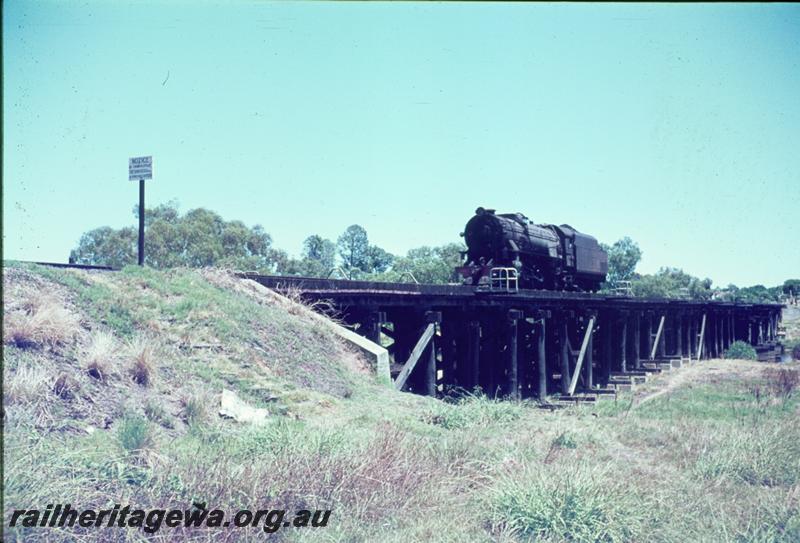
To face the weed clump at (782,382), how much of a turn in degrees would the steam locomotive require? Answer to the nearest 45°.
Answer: approximately 135° to its left

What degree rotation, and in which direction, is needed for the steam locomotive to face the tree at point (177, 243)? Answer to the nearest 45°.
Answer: approximately 90° to its right

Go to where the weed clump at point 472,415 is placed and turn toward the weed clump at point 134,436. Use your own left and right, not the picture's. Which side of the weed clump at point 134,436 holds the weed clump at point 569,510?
left

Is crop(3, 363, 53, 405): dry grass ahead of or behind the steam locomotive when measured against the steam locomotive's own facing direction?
ahead

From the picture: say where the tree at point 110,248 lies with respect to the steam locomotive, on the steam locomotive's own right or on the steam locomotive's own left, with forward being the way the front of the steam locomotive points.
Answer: on the steam locomotive's own right

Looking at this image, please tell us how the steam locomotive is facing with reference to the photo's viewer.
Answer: facing the viewer and to the left of the viewer

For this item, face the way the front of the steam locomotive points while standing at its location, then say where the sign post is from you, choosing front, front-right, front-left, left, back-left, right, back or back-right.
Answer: front

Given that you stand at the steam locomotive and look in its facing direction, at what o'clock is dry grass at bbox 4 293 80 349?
The dry grass is roughly at 11 o'clock from the steam locomotive.

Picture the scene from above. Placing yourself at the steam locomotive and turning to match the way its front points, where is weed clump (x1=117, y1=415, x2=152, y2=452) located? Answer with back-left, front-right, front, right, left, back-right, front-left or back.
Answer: front-left

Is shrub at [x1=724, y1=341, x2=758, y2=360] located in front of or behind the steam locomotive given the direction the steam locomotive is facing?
behind
